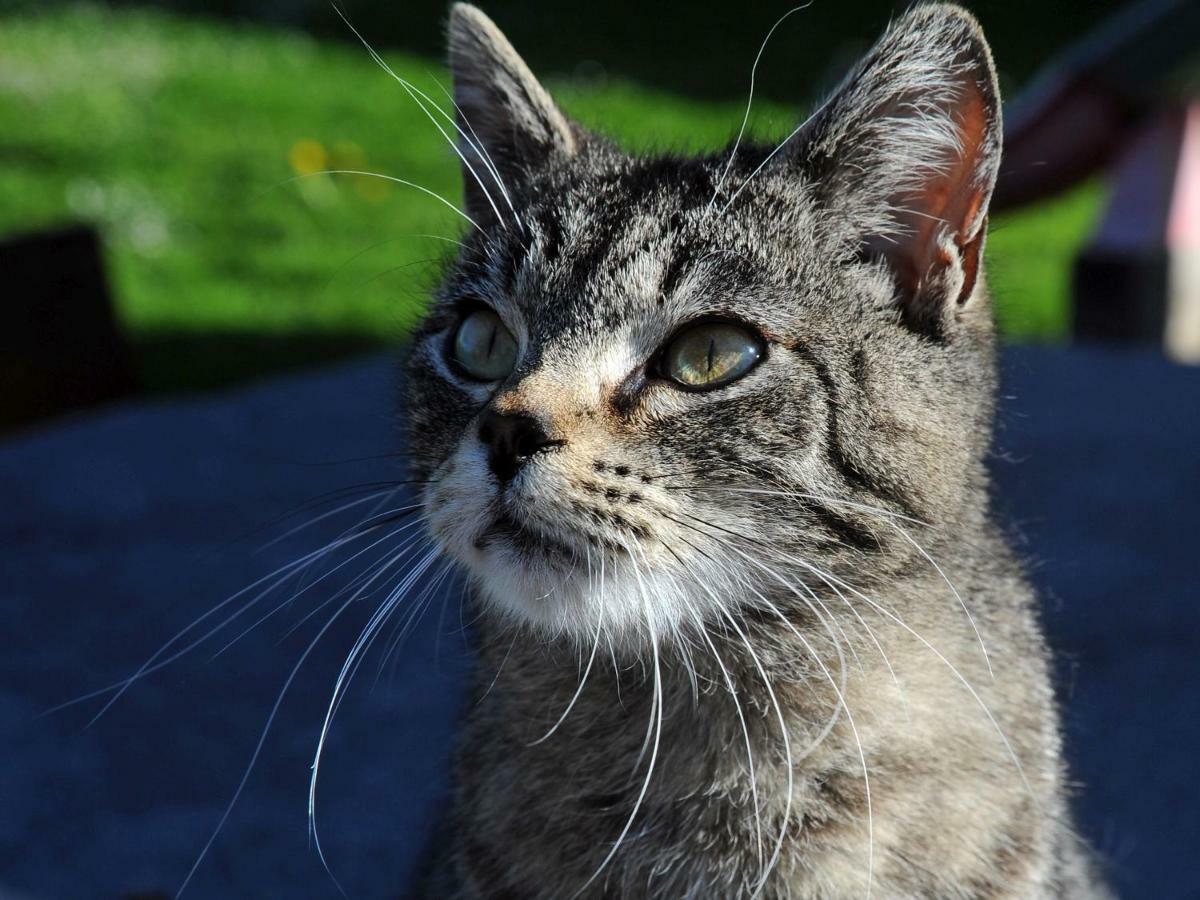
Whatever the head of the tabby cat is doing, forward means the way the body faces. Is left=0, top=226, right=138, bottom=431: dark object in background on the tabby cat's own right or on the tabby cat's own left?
on the tabby cat's own right

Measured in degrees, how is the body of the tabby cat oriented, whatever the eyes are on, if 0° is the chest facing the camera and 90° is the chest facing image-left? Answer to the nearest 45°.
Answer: approximately 45°
